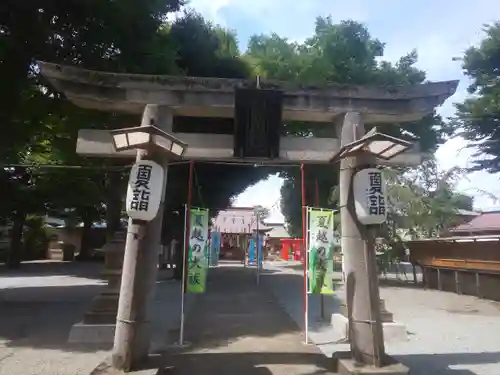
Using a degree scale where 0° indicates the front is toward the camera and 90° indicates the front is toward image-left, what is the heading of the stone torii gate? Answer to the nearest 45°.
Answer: approximately 0°

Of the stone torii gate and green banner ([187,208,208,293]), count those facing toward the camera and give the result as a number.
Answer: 2

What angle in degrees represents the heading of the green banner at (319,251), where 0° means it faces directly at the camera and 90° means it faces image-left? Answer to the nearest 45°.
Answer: approximately 0°

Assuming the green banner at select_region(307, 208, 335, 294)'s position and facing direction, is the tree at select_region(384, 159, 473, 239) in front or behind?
behind

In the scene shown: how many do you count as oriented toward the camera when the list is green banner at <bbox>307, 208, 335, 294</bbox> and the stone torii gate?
2

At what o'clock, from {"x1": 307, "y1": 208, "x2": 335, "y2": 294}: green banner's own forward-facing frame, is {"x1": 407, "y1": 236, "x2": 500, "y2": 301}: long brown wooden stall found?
The long brown wooden stall is roughly at 7 o'clock from the green banner.

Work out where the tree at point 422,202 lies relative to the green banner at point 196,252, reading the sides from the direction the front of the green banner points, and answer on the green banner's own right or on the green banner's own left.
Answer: on the green banner's own left

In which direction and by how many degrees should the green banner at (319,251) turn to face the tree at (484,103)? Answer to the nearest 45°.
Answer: approximately 135° to its left

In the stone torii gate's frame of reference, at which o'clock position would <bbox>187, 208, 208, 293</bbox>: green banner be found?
The green banner is roughly at 5 o'clock from the stone torii gate.
